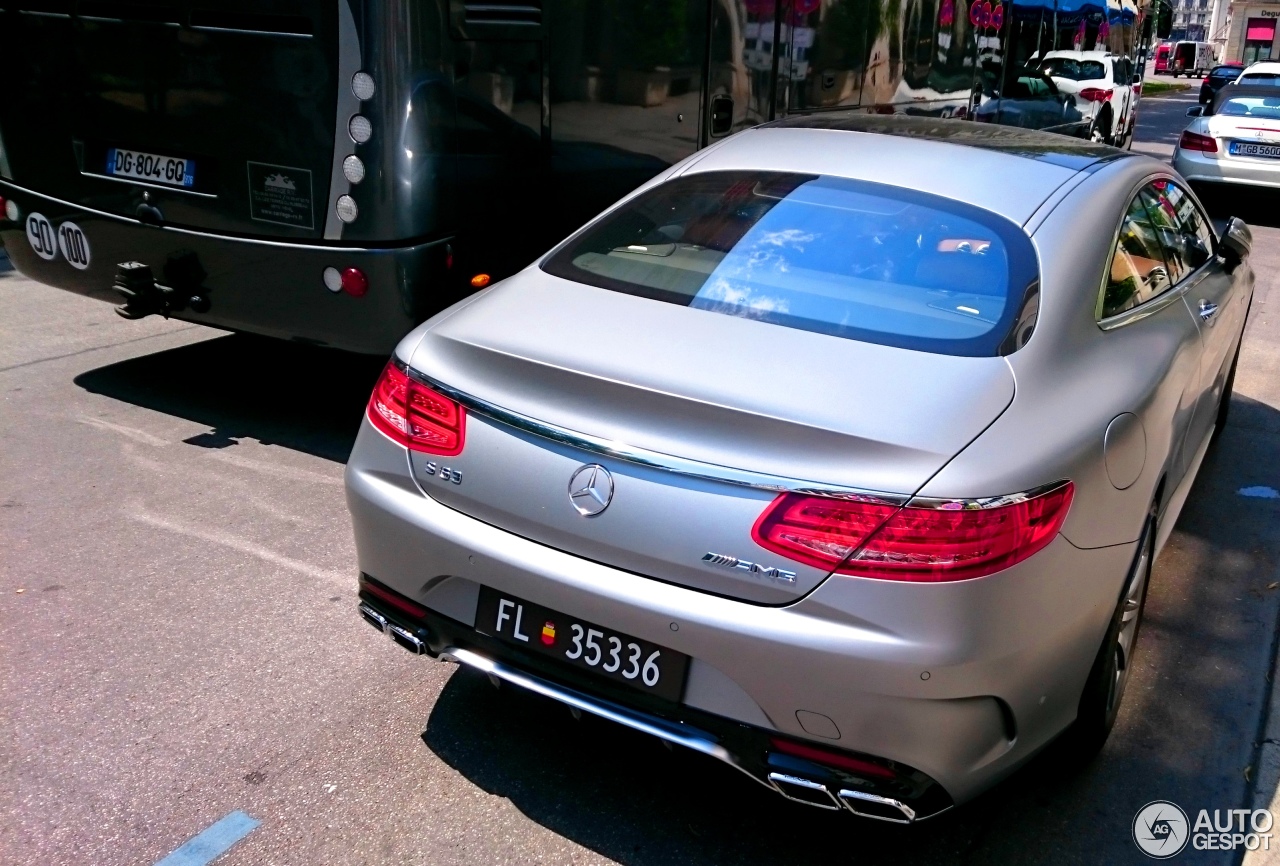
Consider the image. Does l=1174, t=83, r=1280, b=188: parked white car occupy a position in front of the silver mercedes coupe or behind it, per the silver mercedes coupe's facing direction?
in front

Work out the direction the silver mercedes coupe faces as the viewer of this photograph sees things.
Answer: facing away from the viewer and to the right of the viewer

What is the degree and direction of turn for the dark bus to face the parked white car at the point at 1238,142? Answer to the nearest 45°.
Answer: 0° — it already faces it

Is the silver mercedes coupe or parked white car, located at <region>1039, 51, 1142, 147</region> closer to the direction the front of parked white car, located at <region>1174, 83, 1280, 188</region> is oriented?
the parked white car

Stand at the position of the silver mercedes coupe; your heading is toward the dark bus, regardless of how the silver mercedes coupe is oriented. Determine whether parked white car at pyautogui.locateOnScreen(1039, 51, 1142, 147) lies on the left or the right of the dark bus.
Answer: right

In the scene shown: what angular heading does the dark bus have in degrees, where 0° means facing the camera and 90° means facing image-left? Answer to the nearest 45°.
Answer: approximately 225°

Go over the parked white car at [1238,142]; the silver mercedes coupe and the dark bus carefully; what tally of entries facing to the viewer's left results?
0

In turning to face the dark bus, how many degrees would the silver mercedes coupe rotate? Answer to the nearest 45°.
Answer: approximately 90° to its left

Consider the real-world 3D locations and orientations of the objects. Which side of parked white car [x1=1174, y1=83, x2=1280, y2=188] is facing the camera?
back

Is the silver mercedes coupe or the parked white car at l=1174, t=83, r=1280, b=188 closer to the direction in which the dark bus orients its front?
the parked white car

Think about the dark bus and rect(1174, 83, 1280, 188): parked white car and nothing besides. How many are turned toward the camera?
0

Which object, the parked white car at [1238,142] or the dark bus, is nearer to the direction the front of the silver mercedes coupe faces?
the parked white car

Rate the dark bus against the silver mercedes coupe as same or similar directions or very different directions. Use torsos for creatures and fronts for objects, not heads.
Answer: same or similar directions
